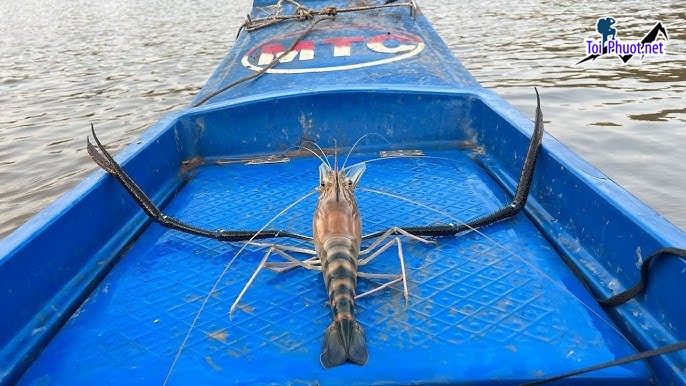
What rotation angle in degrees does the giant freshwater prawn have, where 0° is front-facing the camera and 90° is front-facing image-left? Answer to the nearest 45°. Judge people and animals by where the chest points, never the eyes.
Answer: approximately 180°

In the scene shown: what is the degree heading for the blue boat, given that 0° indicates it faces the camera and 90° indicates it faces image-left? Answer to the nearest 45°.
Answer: approximately 180°
